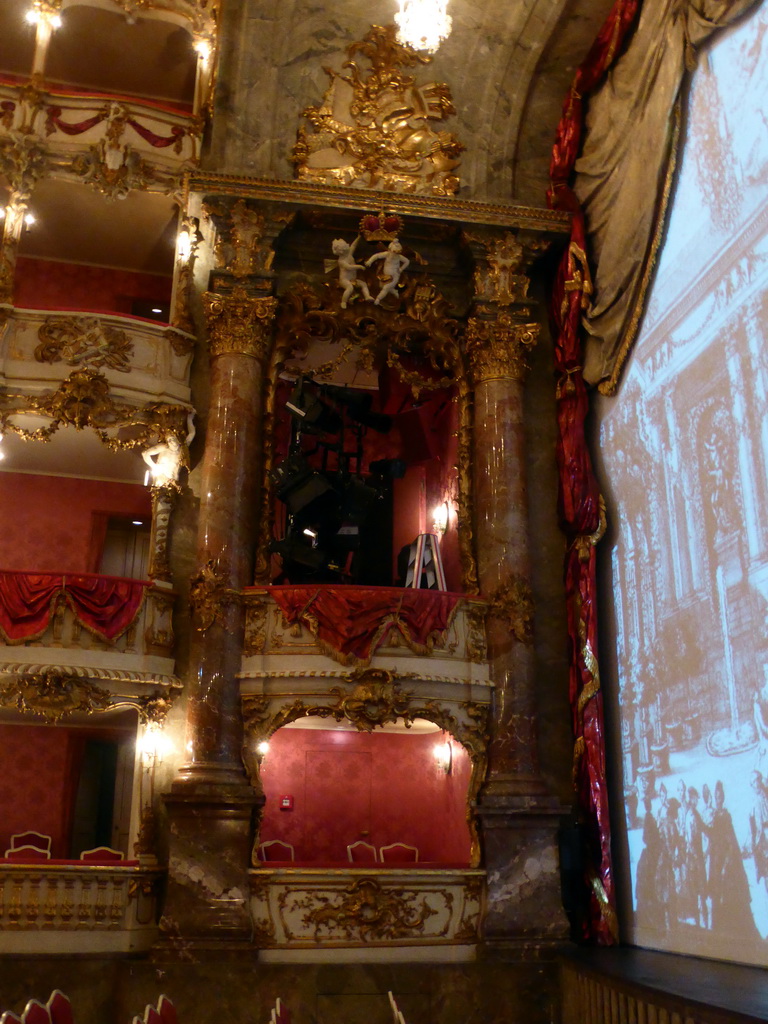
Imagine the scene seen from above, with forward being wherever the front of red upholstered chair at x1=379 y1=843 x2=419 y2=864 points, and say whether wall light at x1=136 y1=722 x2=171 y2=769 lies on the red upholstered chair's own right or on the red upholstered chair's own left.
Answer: on the red upholstered chair's own right

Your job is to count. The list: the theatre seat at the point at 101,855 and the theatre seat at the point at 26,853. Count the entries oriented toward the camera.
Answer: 2

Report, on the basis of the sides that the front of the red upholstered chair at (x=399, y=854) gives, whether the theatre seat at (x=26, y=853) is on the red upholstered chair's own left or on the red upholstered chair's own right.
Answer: on the red upholstered chair's own right

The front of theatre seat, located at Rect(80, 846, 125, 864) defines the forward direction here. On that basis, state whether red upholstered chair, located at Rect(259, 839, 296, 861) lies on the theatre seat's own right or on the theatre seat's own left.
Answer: on the theatre seat's own left

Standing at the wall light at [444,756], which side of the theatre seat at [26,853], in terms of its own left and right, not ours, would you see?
left

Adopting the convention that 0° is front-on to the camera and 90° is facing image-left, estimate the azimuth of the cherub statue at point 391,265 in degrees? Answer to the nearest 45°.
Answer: approximately 45°

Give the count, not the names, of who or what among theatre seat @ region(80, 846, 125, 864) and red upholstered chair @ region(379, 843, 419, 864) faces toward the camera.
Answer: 2
